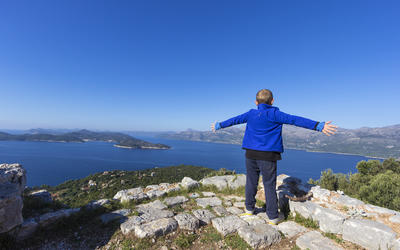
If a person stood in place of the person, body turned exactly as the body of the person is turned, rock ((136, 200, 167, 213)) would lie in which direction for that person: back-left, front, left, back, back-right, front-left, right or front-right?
back-left

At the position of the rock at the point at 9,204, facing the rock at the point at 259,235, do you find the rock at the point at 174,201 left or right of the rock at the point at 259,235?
left

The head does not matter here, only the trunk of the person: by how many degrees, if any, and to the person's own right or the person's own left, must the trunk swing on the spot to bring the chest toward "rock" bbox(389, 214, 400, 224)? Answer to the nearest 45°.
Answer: approximately 45° to the person's own right

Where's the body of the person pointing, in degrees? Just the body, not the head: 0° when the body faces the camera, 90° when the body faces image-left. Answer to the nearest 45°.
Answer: approximately 225°

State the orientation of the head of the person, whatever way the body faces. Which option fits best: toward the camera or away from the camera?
away from the camera

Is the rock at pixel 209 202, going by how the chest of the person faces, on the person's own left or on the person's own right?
on the person's own left

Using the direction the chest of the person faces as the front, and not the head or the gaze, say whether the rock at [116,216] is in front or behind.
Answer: behind

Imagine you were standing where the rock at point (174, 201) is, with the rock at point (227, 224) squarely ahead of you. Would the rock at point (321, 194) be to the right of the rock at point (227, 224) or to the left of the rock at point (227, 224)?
left

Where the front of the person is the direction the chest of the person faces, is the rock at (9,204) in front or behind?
behind
